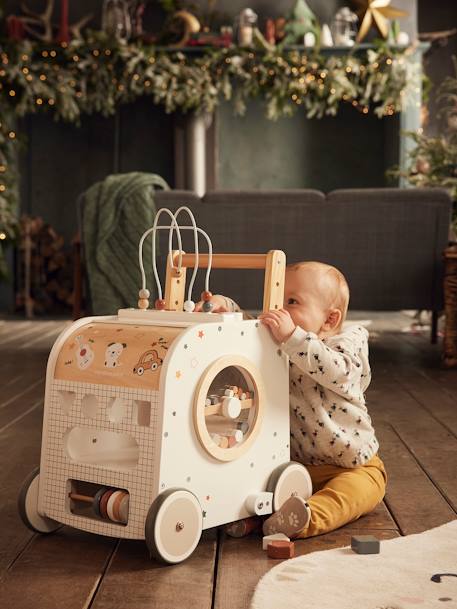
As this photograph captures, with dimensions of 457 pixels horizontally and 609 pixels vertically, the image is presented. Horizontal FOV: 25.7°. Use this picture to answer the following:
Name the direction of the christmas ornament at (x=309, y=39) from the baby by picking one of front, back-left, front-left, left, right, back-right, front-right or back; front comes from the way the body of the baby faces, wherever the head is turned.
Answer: right

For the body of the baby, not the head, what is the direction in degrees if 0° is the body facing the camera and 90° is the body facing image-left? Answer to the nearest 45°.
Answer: approximately 90°

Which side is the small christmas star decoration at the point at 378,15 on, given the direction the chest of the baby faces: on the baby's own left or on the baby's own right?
on the baby's own right

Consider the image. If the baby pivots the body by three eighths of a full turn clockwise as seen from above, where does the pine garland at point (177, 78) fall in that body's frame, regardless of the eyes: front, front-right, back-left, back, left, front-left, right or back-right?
front-left
